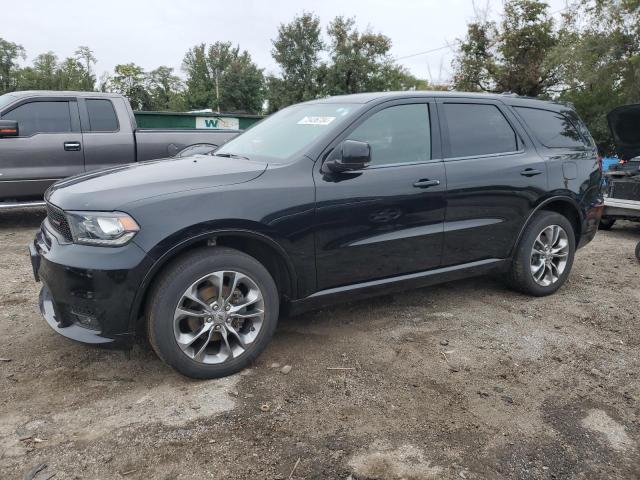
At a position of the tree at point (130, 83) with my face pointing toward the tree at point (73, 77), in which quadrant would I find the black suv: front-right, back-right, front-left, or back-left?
back-left

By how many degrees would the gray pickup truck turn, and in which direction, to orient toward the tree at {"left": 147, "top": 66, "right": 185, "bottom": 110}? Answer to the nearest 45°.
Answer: approximately 90° to its right

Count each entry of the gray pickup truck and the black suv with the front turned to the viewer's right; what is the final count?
0

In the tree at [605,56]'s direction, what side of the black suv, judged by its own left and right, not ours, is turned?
back

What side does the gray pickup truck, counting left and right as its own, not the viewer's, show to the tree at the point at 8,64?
right

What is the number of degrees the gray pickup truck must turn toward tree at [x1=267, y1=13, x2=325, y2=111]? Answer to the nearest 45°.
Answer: approximately 135° to its right

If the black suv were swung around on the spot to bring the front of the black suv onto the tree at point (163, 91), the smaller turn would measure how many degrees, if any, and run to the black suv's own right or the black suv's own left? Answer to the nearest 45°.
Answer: approximately 135° to the black suv's own right

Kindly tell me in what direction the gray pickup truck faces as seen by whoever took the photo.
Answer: facing to the left of the viewer

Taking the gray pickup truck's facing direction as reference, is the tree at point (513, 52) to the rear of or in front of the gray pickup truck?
to the rear

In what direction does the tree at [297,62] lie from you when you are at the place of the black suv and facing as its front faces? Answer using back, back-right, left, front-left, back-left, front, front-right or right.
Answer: back-right

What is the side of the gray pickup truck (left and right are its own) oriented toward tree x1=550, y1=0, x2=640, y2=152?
back

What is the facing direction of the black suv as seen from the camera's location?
facing the viewer and to the left of the viewer

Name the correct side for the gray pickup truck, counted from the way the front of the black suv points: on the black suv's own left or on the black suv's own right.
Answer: on the black suv's own right
